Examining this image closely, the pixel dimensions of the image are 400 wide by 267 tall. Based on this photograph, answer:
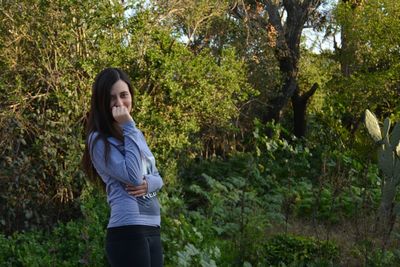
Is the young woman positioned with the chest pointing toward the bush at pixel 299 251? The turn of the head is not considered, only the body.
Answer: no
